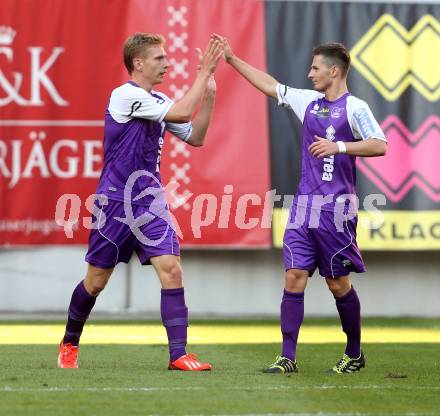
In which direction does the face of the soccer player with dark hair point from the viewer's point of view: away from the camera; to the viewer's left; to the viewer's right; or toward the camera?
to the viewer's left

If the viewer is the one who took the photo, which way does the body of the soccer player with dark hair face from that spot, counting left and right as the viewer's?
facing the viewer and to the left of the viewer
